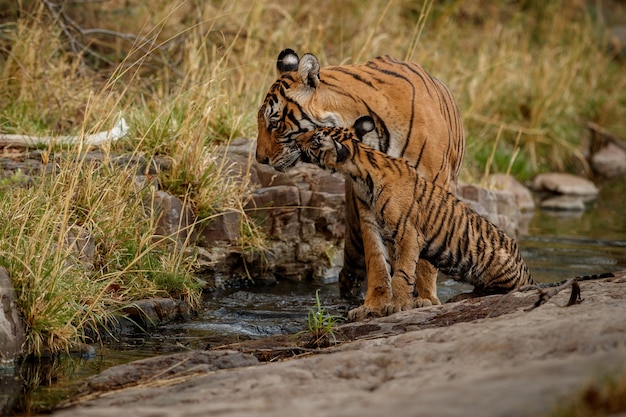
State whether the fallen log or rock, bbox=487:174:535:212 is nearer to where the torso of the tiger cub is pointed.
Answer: the fallen log

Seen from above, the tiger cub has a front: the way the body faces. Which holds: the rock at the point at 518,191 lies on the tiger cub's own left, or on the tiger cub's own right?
on the tiger cub's own right

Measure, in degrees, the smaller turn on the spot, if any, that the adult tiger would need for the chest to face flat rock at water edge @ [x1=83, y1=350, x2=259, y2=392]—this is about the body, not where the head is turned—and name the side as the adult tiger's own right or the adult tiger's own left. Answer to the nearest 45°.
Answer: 0° — it already faces it

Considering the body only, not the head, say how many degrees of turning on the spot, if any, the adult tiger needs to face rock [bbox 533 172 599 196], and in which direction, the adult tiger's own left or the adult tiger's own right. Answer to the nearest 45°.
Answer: approximately 135° to the adult tiger's own right

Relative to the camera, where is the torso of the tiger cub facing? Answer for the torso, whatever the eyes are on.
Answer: to the viewer's left

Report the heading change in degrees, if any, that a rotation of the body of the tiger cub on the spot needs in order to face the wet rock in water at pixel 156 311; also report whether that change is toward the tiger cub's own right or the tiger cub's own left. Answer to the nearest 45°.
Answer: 0° — it already faces it

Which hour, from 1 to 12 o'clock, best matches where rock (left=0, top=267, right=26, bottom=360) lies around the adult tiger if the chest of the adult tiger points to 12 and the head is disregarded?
The rock is roughly at 12 o'clock from the adult tiger.
